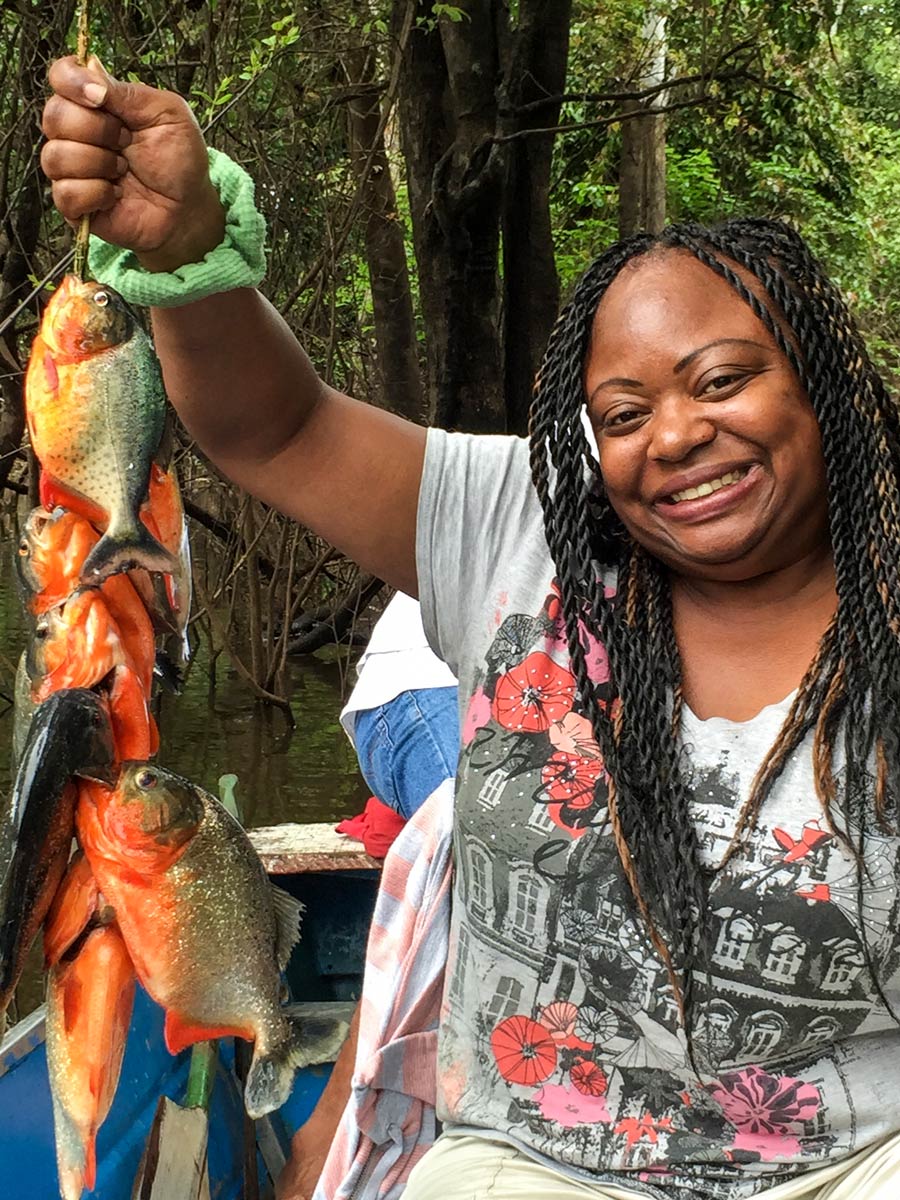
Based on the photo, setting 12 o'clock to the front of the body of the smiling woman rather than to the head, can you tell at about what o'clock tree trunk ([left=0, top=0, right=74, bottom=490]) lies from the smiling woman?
The tree trunk is roughly at 5 o'clock from the smiling woman.

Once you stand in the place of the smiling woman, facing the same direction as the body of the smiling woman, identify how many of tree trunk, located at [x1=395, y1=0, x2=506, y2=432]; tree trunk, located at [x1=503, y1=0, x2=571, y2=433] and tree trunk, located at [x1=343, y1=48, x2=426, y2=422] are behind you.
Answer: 3

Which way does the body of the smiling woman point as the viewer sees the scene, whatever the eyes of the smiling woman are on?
toward the camera

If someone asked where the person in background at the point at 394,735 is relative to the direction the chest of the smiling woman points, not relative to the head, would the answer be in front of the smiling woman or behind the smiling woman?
behind

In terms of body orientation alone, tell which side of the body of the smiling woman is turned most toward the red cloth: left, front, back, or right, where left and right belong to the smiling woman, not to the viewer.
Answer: back

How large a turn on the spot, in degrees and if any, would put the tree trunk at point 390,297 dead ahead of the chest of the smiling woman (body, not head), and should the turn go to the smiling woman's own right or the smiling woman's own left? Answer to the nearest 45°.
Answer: approximately 180°

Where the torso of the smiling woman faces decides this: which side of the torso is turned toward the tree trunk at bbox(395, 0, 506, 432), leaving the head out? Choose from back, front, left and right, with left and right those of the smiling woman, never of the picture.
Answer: back
